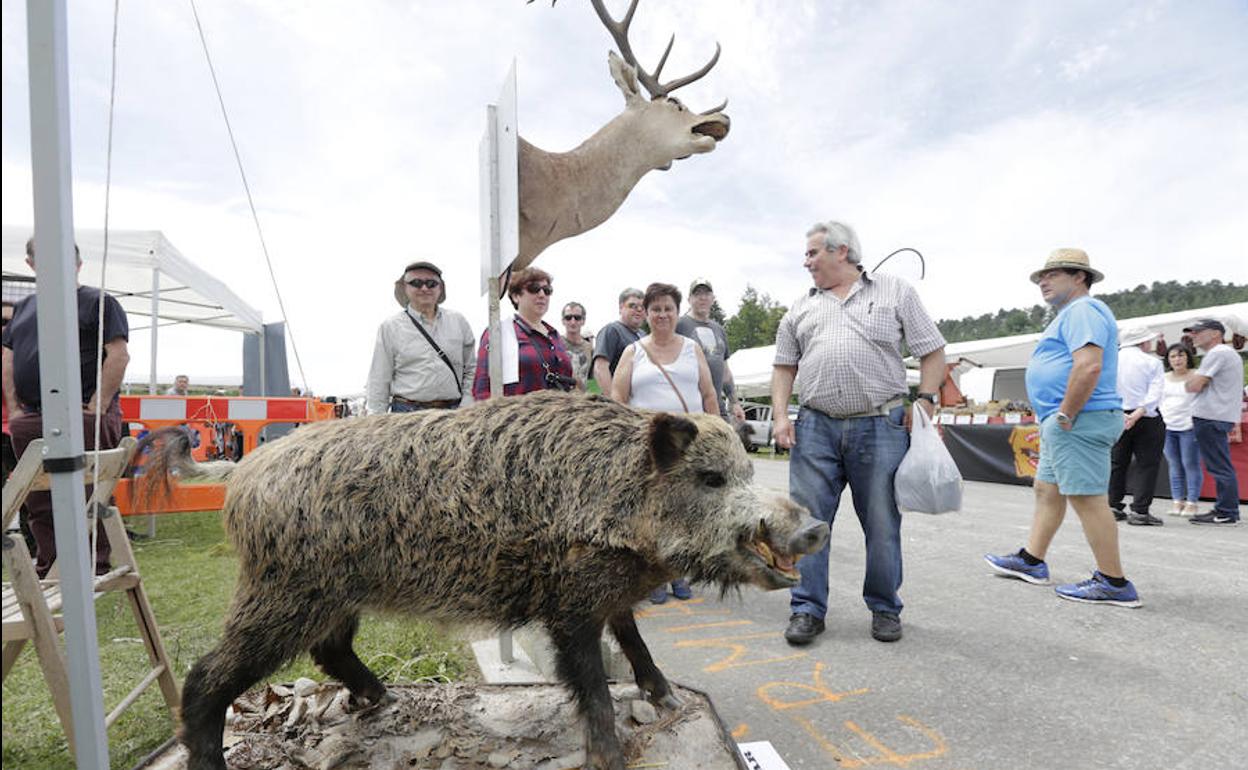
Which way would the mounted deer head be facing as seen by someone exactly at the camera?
facing to the right of the viewer

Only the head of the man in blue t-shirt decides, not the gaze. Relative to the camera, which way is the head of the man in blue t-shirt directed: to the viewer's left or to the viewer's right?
to the viewer's left

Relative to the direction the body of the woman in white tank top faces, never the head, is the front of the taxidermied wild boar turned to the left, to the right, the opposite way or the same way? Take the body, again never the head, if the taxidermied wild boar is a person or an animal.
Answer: to the left

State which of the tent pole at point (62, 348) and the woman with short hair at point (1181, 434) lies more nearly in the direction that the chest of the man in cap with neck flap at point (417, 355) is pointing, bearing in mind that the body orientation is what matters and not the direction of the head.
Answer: the tent pole

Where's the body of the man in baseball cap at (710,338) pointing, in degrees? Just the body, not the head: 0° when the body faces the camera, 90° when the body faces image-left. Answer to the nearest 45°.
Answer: approximately 0°

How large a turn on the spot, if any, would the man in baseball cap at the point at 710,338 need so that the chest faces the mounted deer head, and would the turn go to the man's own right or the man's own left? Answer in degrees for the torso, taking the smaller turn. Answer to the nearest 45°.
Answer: approximately 45° to the man's own right

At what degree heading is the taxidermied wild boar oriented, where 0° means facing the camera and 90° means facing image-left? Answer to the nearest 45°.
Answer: approximately 270°

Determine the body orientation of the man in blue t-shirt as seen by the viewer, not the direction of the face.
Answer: to the viewer's left

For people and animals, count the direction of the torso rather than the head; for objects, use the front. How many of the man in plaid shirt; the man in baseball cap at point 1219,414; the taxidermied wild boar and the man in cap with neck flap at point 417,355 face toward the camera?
2

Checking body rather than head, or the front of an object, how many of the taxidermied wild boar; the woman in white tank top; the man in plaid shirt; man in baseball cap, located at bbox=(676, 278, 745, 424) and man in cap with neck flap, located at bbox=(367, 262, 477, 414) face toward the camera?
4
